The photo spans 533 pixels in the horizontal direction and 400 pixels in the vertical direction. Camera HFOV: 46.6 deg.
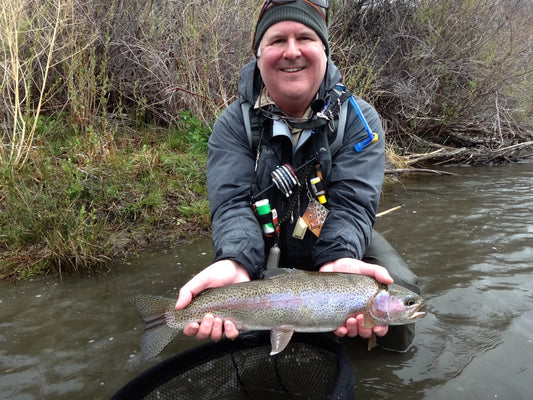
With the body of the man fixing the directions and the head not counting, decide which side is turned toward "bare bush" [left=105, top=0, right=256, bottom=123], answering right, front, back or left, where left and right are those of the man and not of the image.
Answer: back

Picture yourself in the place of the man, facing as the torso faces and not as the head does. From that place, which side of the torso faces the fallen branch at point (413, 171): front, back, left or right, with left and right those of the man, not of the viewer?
back

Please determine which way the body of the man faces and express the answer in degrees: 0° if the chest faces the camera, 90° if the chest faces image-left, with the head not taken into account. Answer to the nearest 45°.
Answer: approximately 0°

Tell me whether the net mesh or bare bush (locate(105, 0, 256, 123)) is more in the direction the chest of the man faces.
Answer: the net mesh

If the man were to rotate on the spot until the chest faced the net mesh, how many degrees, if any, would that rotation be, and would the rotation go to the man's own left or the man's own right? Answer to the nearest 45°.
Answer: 0° — they already face it

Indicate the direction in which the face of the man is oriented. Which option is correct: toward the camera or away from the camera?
toward the camera
